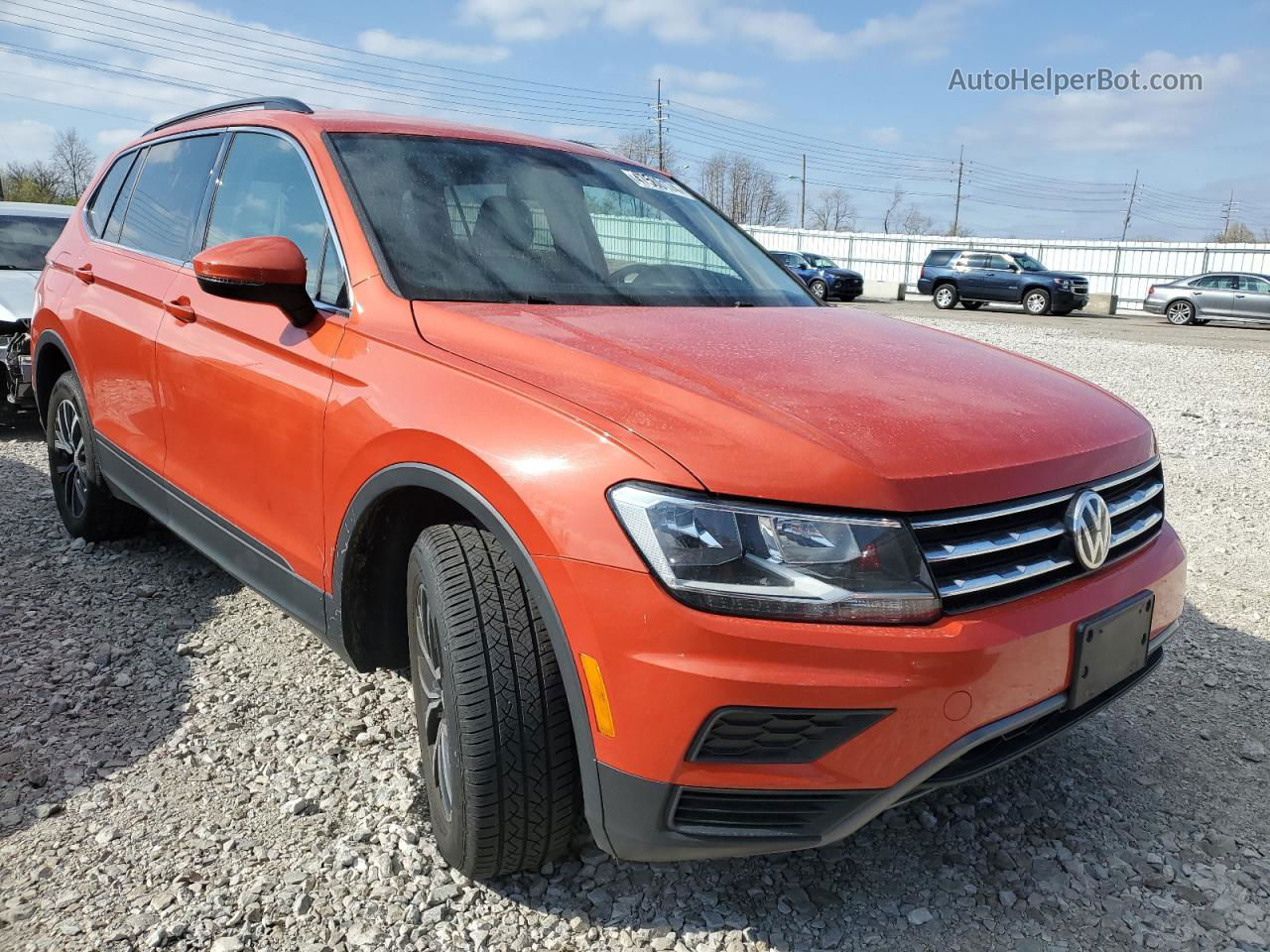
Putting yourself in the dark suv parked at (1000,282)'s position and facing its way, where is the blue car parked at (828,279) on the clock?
The blue car parked is roughly at 5 o'clock from the dark suv parked.

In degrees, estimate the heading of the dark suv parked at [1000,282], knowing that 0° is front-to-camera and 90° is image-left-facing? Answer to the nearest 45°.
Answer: approximately 315°

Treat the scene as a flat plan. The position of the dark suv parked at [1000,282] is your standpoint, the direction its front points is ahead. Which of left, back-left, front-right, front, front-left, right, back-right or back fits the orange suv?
front-right

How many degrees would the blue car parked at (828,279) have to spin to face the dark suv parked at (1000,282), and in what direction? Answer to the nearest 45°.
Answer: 0° — it already faces it

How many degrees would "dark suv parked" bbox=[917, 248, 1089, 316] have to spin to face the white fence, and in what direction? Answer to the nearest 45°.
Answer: approximately 135° to its left

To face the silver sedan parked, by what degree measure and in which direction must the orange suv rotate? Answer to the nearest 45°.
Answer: approximately 90° to its left
